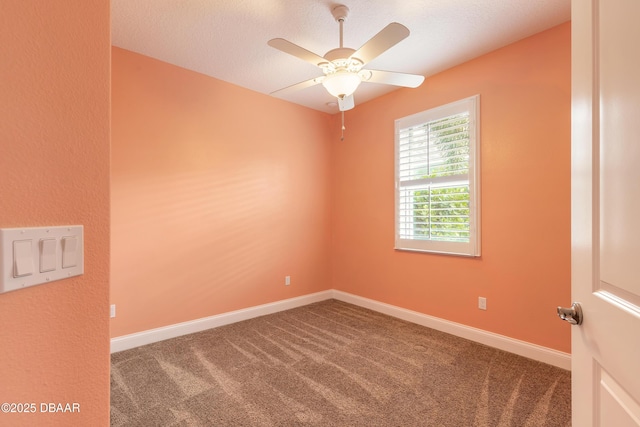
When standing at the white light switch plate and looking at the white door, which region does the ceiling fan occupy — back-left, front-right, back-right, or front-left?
front-left

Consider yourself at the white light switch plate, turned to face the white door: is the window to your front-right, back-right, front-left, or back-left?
front-left

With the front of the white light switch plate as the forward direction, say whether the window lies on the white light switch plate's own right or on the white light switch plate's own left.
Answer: on the white light switch plate's own left

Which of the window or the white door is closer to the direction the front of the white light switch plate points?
the white door

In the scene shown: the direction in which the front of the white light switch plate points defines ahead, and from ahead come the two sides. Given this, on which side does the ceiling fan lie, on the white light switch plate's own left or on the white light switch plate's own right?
on the white light switch plate's own left

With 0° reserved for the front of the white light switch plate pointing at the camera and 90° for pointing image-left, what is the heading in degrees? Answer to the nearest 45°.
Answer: approximately 315°
